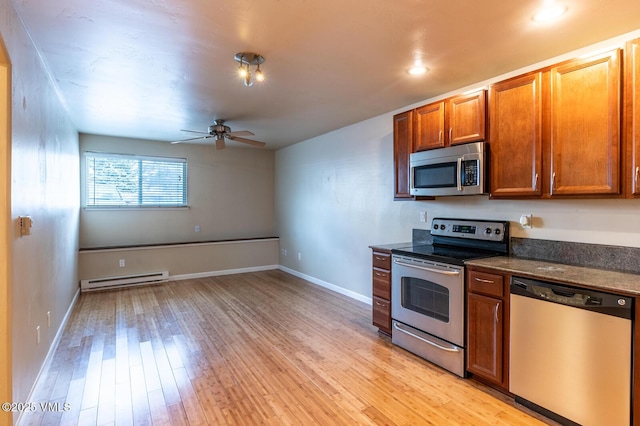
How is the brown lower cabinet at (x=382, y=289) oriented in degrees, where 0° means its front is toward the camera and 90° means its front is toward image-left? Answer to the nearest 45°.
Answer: approximately 45°

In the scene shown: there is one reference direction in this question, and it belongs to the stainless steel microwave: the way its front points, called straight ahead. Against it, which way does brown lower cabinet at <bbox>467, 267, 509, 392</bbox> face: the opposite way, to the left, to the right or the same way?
the same way

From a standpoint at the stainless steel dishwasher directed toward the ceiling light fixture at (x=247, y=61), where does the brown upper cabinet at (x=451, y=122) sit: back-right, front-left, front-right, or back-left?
front-right

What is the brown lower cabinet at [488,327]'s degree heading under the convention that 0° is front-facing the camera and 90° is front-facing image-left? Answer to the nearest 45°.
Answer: approximately 45°

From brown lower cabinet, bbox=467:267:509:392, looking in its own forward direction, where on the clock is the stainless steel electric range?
The stainless steel electric range is roughly at 3 o'clock from the brown lower cabinet.

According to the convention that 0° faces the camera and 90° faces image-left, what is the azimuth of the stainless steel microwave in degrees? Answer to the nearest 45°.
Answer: approximately 45°

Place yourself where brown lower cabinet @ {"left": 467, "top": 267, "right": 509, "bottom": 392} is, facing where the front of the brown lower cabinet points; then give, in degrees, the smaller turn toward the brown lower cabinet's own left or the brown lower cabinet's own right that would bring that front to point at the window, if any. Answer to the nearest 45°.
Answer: approximately 45° to the brown lower cabinet's own right

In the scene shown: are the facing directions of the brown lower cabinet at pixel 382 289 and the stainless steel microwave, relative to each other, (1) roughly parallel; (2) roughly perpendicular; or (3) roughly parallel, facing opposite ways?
roughly parallel

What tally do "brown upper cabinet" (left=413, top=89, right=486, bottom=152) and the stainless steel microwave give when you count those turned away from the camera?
0

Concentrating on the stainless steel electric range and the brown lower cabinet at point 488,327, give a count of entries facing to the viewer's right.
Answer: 0

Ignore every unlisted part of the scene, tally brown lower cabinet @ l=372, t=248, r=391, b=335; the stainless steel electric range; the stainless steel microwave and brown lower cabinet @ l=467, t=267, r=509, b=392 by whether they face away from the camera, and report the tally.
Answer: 0

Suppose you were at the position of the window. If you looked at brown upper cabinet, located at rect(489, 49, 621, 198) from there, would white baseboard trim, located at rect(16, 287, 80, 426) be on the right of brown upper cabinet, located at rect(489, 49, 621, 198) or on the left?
right

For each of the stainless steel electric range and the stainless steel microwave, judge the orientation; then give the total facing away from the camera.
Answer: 0

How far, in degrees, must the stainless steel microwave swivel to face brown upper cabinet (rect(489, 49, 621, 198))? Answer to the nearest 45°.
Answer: approximately 90° to its left

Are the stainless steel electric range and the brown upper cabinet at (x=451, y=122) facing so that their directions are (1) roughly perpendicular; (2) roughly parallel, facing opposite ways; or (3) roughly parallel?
roughly parallel
